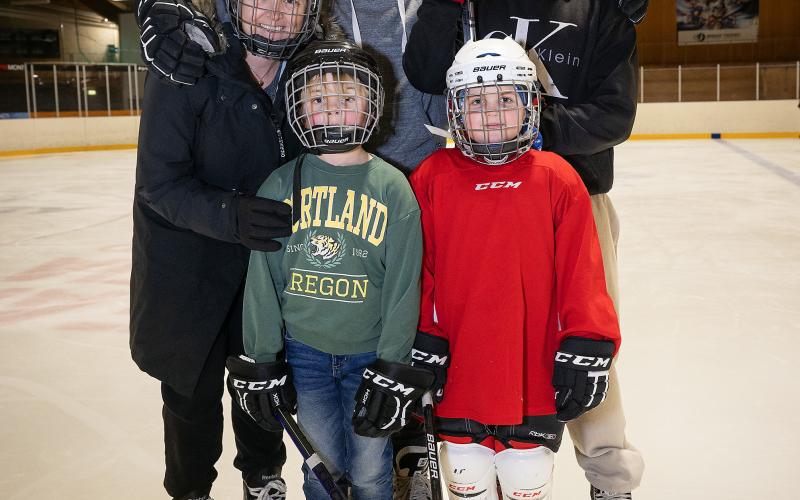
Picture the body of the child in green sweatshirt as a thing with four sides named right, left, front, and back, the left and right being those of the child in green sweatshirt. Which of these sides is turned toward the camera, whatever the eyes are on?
front

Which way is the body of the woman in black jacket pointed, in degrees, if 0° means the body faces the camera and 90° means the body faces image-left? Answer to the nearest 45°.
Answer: approximately 315°

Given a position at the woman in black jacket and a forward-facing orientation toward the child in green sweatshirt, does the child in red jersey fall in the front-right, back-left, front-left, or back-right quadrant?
front-left

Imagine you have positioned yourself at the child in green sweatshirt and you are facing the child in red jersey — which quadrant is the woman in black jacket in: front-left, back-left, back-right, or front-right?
back-left

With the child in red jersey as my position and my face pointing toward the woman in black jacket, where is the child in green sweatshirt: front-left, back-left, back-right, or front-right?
front-left

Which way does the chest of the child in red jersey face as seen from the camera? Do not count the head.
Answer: toward the camera

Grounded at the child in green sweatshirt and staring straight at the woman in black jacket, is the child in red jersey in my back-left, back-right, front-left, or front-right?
back-right

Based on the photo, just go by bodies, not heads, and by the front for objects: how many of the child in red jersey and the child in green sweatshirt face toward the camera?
2
